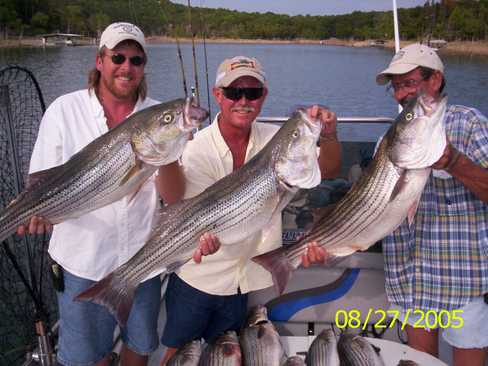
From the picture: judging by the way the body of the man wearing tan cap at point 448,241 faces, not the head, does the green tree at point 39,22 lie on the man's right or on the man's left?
on the man's right

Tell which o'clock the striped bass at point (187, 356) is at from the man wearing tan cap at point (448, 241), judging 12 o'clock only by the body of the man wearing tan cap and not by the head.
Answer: The striped bass is roughly at 1 o'clock from the man wearing tan cap.

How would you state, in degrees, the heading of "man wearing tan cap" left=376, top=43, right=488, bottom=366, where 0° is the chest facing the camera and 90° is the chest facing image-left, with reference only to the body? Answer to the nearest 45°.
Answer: approximately 45°

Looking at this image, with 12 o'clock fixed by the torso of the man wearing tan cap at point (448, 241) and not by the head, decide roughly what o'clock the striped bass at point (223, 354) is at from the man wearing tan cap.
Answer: The striped bass is roughly at 1 o'clock from the man wearing tan cap.
